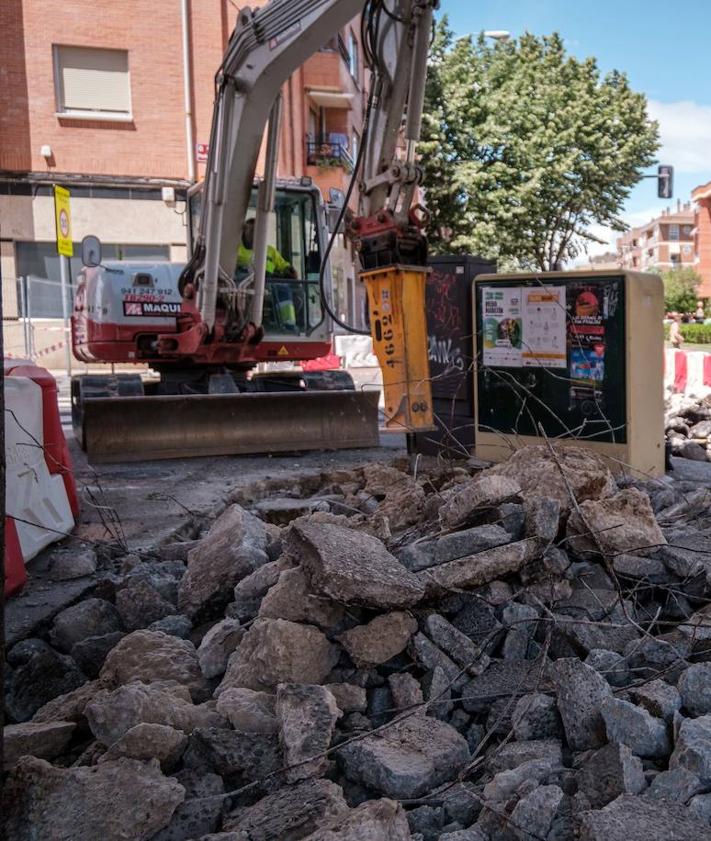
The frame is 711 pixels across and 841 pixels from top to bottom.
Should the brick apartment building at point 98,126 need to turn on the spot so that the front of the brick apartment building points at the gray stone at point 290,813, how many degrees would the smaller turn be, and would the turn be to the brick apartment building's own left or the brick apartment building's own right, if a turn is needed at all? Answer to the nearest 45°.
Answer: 0° — it already faces it

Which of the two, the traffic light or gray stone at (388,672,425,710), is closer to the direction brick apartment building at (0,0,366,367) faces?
the gray stone

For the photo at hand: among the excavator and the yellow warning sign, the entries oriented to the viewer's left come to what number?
0

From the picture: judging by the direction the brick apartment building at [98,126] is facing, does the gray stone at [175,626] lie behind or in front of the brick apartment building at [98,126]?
in front

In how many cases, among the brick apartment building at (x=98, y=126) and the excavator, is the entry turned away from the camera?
0

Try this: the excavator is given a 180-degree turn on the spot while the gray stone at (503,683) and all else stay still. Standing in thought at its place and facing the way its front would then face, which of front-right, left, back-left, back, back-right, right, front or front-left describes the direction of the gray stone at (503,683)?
back-left

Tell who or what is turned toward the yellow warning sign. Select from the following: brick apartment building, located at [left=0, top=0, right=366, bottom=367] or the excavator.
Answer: the brick apartment building

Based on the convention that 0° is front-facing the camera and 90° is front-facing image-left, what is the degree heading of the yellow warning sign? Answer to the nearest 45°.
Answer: approximately 315°

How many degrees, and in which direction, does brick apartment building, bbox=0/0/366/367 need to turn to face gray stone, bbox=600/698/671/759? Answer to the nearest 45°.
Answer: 0° — it already faces it

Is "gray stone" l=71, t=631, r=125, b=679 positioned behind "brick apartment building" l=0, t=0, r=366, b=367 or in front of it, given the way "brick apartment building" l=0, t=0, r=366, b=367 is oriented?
in front

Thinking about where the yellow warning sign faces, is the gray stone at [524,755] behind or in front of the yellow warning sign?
in front

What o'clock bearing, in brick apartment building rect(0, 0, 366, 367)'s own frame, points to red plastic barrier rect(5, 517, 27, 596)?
The red plastic barrier is roughly at 12 o'clock from the brick apartment building.
